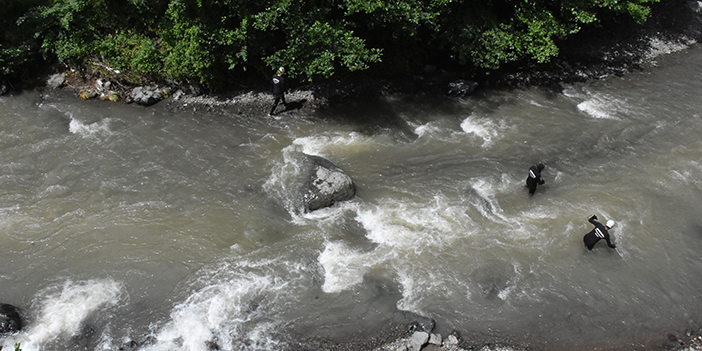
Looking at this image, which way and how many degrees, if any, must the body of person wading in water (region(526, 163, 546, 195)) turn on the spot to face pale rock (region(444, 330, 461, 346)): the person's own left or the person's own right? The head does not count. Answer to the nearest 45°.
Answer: approximately 90° to the person's own right

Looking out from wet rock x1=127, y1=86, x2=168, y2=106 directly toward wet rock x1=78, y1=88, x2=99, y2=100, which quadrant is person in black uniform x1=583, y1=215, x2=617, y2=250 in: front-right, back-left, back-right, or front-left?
back-left

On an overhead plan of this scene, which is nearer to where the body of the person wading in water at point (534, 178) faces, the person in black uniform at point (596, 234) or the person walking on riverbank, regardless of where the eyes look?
the person in black uniform
